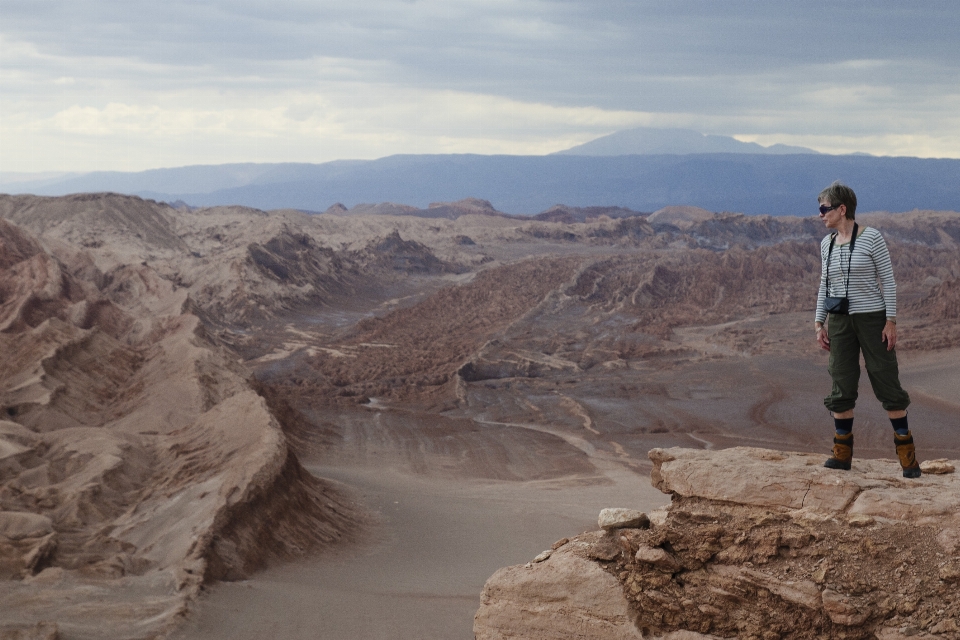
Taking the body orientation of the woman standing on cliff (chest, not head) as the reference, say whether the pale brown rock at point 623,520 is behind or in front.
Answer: in front

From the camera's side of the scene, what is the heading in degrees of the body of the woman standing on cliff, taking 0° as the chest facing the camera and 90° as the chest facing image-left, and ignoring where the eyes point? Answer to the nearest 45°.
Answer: approximately 45°

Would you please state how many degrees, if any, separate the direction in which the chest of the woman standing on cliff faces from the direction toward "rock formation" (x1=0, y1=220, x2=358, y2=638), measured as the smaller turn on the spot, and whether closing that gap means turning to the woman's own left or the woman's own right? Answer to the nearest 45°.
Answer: approximately 90° to the woman's own right

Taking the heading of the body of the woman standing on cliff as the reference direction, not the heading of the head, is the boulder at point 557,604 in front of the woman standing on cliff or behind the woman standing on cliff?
in front

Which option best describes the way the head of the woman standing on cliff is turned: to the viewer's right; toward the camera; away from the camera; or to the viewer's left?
to the viewer's left

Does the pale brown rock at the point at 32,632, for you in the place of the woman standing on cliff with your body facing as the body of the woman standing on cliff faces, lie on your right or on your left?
on your right
